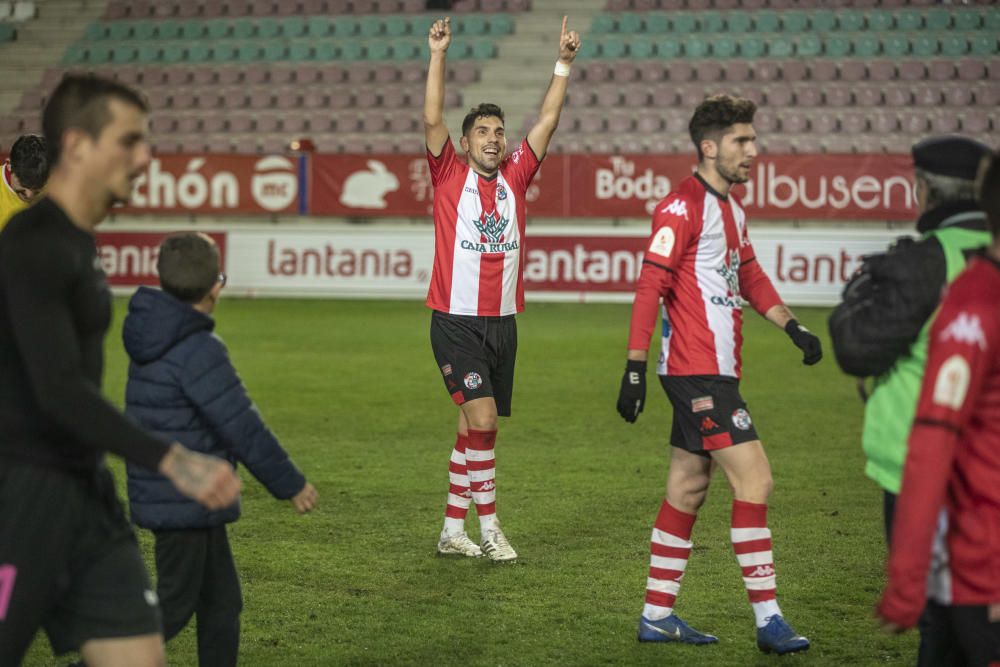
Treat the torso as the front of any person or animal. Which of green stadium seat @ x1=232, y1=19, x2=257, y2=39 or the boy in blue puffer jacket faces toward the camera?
the green stadium seat

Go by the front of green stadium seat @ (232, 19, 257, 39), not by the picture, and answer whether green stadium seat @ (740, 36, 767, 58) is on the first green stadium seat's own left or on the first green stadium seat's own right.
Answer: on the first green stadium seat's own left

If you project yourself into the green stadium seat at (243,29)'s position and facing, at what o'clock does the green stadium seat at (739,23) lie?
the green stadium seat at (739,23) is roughly at 10 o'clock from the green stadium seat at (243,29).

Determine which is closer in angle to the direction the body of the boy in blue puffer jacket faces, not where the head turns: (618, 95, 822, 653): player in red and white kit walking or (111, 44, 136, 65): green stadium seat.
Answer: the player in red and white kit walking

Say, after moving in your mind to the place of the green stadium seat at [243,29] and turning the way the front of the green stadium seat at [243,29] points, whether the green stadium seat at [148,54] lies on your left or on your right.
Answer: on your right

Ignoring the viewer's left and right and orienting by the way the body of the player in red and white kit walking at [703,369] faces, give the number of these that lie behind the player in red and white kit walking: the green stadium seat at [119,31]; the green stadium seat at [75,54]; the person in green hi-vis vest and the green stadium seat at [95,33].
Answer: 3

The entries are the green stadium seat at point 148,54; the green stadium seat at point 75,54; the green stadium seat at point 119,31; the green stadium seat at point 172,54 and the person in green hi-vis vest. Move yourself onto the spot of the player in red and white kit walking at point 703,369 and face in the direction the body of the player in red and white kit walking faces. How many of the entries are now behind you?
4

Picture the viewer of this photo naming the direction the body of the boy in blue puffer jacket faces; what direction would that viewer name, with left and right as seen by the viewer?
facing away from the viewer and to the right of the viewer

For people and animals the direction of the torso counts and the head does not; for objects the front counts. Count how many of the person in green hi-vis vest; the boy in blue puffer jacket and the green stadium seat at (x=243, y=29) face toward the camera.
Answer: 1

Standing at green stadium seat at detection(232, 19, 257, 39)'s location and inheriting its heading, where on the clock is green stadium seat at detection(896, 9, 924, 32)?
green stadium seat at detection(896, 9, 924, 32) is roughly at 10 o'clock from green stadium seat at detection(232, 19, 257, 39).

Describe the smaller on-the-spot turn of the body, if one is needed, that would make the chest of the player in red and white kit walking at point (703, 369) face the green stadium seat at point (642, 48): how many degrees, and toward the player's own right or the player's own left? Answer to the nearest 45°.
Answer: approximately 135° to the player's own left

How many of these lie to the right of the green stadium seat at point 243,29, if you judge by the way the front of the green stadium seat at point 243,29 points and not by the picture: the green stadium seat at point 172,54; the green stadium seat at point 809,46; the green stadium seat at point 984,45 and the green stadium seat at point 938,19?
1

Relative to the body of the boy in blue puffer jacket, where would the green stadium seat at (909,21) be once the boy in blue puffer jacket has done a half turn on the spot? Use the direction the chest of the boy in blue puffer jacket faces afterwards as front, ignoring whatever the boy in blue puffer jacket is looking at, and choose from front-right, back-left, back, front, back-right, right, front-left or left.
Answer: back

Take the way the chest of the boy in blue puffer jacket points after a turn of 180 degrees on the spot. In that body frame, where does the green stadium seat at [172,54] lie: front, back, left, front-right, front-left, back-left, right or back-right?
back-right

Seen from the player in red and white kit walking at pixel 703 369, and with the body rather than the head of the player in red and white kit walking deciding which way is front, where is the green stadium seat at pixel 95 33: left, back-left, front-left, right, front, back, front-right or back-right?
back

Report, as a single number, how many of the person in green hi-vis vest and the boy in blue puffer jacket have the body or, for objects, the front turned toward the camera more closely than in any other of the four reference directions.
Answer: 0

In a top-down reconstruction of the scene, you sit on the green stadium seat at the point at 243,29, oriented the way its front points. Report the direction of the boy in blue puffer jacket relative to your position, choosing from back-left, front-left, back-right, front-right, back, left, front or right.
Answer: front

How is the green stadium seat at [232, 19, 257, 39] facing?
toward the camera

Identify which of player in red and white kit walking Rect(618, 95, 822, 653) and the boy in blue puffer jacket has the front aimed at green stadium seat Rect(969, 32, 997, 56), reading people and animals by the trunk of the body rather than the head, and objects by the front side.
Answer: the boy in blue puffer jacket
